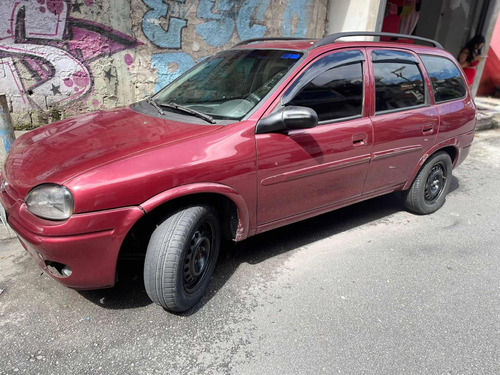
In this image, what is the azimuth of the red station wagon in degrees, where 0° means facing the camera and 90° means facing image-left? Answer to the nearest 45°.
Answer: approximately 45°

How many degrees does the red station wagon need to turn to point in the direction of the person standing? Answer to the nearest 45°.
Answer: approximately 180°
